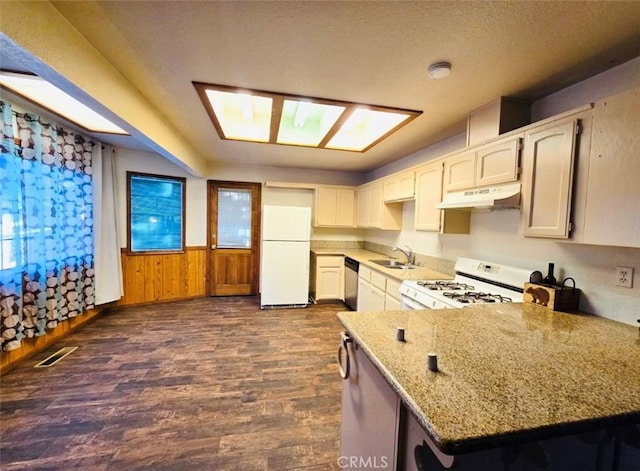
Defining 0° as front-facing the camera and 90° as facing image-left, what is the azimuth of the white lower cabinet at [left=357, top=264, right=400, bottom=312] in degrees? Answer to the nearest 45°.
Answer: approximately 45°

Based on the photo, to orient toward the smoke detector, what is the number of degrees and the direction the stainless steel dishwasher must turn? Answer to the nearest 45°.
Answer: approximately 90° to its left

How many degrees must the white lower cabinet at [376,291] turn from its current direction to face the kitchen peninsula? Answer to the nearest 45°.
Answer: approximately 45° to its left

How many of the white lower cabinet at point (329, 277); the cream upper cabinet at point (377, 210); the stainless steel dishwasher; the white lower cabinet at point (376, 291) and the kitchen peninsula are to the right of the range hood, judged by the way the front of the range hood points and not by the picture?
4

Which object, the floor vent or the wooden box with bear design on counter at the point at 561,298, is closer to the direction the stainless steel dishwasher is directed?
the floor vent

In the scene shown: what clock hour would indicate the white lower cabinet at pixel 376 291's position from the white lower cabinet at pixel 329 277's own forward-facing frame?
the white lower cabinet at pixel 376 291 is roughly at 11 o'clock from the white lower cabinet at pixel 329 277.

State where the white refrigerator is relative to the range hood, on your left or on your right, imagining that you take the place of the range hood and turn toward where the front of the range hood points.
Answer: on your right

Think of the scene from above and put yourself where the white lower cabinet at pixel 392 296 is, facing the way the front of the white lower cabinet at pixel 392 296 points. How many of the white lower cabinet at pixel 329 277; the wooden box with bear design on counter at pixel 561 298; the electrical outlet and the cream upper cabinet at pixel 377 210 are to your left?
2

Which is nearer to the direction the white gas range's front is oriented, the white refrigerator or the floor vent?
the floor vent

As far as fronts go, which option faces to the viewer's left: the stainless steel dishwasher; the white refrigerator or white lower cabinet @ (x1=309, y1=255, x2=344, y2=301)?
the stainless steel dishwasher

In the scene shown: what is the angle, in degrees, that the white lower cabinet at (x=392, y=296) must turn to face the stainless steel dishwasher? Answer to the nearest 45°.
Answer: approximately 90° to its right
